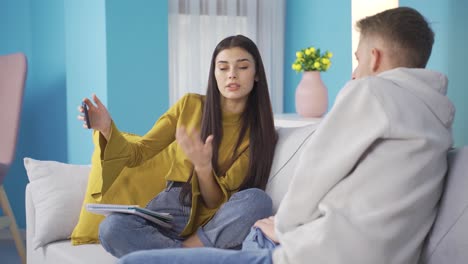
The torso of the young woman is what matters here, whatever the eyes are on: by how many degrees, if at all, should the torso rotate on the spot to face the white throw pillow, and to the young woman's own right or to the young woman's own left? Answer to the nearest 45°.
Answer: approximately 135° to the young woman's own right

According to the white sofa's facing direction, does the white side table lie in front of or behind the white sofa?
behind

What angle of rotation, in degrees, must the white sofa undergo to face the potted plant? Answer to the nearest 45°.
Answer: approximately 135° to its left

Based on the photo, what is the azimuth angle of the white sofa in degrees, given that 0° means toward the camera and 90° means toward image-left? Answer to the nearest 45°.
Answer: approximately 0°

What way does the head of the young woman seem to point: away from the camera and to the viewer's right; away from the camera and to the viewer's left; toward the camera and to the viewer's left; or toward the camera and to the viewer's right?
toward the camera and to the viewer's right

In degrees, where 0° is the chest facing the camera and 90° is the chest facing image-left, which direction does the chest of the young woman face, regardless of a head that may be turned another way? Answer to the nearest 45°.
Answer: approximately 0°
